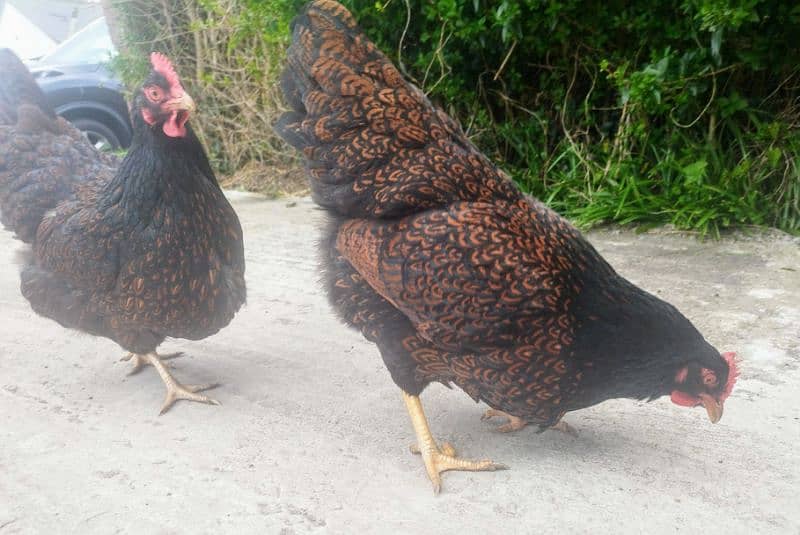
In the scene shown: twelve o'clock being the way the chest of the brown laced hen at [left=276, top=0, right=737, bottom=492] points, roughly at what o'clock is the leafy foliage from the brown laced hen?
The leafy foliage is roughly at 8 o'clock from the brown laced hen.

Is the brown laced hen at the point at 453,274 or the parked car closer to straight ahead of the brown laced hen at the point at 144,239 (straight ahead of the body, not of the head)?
the brown laced hen

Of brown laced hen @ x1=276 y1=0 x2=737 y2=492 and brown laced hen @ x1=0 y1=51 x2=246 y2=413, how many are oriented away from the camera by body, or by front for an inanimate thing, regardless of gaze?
0

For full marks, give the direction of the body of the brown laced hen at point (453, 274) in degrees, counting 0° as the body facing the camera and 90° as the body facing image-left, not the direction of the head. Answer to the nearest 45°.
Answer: approximately 270°

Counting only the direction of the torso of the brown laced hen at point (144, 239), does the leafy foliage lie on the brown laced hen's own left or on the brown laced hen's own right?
on the brown laced hen's own left

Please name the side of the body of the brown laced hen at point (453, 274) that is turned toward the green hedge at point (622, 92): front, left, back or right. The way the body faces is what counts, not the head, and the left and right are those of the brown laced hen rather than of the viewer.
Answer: left

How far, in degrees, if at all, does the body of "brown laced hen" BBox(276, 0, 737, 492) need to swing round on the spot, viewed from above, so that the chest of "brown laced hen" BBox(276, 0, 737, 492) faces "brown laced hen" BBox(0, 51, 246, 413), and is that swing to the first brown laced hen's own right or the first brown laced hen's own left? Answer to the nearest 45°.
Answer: approximately 180°

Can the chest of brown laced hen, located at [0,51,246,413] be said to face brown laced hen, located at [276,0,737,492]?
yes

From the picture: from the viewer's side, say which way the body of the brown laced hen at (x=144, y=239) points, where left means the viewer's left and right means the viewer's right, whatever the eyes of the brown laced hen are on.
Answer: facing the viewer and to the right of the viewer

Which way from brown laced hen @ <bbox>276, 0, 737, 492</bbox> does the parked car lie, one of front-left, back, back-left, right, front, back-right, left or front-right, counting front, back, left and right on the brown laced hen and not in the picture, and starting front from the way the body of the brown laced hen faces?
back-left

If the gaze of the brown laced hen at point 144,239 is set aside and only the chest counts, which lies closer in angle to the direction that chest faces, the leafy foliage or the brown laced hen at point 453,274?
the brown laced hen
